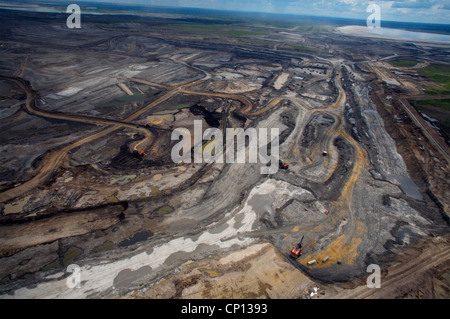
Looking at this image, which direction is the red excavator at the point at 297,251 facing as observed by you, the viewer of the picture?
facing away from the viewer and to the right of the viewer
